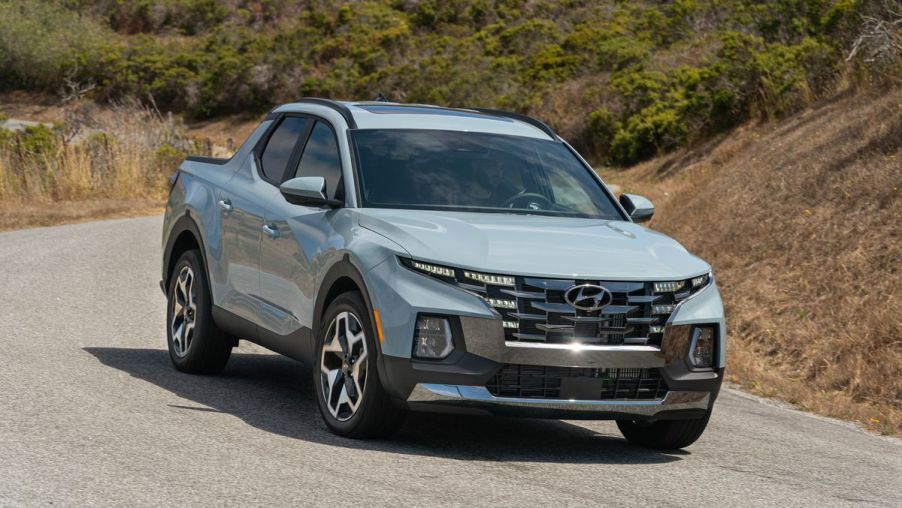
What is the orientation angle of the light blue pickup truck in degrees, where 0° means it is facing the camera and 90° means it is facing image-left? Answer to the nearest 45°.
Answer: approximately 315°
